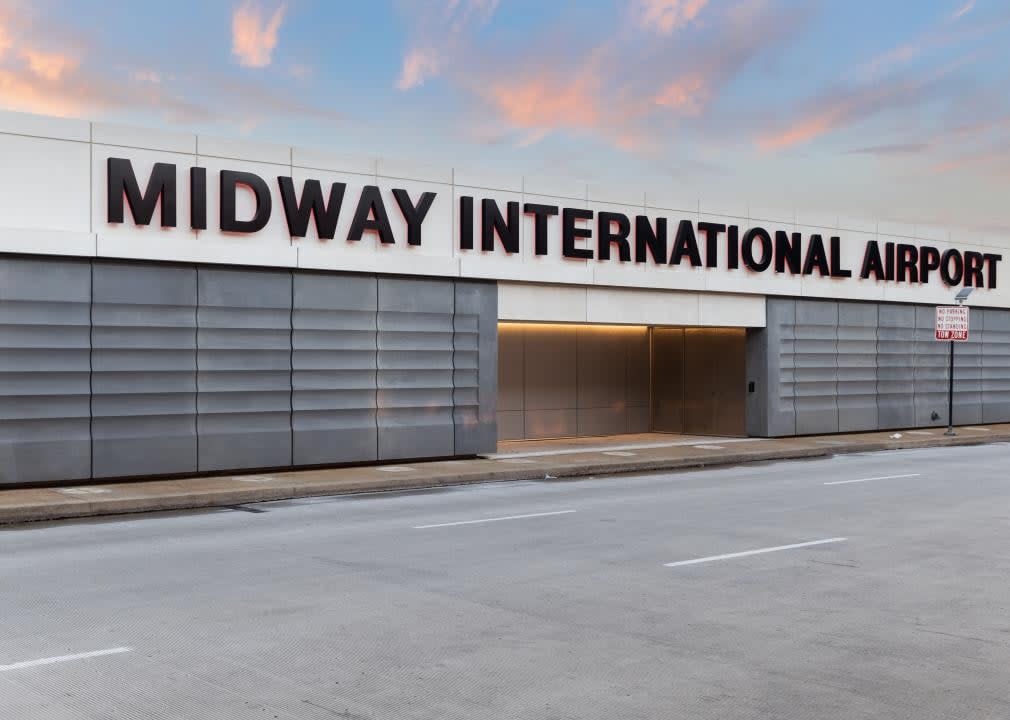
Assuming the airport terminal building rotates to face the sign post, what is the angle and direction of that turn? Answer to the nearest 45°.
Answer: approximately 90° to its left

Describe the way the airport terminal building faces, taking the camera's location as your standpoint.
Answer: facing the viewer and to the right of the viewer
